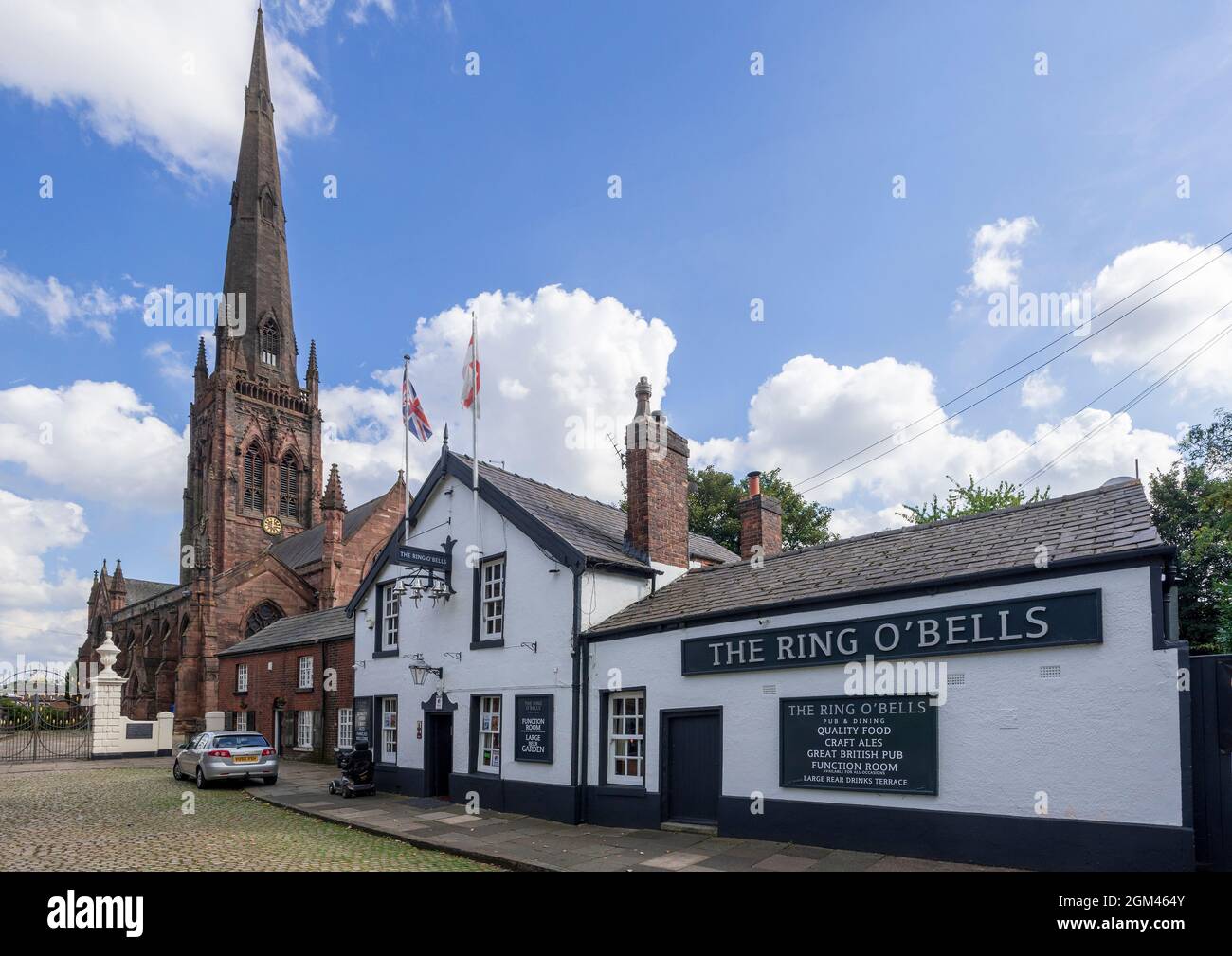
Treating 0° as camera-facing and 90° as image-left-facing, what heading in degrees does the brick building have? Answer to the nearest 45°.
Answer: approximately 45°

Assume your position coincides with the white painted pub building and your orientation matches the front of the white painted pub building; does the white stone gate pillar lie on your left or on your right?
on your right

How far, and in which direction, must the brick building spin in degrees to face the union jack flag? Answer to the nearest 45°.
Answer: approximately 45° to its left

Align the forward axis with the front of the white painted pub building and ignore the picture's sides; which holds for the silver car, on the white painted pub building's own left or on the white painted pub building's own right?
on the white painted pub building's own right

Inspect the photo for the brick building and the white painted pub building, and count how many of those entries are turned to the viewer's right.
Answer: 0

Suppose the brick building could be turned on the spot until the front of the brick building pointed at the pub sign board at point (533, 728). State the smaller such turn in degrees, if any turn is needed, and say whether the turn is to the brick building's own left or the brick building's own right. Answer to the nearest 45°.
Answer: approximately 45° to the brick building's own left

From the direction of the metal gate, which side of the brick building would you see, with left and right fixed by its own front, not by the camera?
right

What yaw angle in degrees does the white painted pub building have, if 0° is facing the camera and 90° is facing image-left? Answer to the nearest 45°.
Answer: approximately 45°

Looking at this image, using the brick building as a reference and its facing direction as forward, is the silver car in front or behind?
in front

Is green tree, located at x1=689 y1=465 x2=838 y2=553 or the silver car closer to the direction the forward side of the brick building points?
the silver car

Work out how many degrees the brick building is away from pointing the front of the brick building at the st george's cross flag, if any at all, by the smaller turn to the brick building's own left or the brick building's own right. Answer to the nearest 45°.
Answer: approximately 45° to the brick building's own left

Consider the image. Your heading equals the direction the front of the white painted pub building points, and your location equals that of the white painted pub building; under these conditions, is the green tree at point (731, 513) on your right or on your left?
on your right
